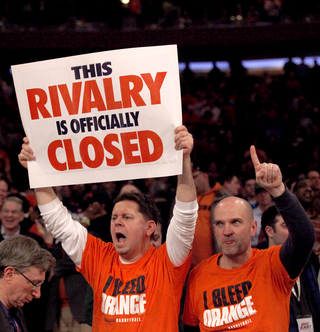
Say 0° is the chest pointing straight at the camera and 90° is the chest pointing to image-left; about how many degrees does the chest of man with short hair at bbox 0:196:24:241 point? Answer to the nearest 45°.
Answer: approximately 45°

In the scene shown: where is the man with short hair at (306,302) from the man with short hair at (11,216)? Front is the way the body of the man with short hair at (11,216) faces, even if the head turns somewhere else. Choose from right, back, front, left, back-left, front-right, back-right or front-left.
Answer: left

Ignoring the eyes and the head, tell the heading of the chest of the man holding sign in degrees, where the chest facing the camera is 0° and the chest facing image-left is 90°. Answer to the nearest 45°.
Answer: approximately 45°
